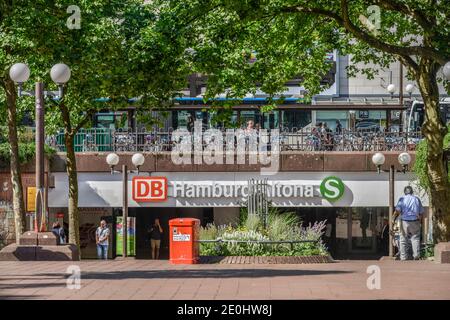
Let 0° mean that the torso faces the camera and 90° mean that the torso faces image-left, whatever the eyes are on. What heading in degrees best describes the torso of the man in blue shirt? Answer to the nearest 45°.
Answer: approximately 180°

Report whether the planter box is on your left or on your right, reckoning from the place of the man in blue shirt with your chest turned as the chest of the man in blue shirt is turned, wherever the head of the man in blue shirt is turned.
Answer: on your left

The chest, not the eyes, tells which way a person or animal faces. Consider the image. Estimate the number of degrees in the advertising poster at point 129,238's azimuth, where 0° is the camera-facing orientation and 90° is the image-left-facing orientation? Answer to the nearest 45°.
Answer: approximately 0°

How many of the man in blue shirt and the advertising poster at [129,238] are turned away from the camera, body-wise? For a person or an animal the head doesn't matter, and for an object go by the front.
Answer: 1

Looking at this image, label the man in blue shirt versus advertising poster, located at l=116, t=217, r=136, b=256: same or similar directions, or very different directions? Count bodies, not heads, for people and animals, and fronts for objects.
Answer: very different directions

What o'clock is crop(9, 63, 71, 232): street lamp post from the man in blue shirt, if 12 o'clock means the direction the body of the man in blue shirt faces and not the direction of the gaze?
The street lamp post is roughly at 8 o'clock from the man in blue shirt.
